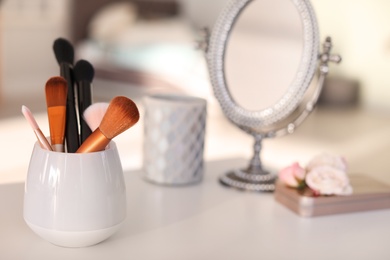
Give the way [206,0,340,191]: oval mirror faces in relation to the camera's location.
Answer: facing the viewer and to the left of the viewer

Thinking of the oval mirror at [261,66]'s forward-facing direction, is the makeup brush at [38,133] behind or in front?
in front
